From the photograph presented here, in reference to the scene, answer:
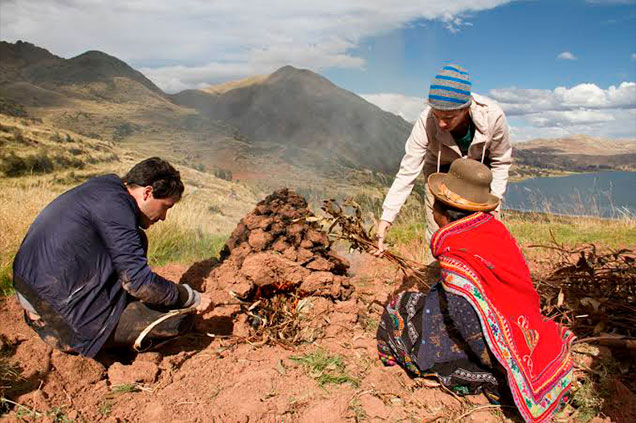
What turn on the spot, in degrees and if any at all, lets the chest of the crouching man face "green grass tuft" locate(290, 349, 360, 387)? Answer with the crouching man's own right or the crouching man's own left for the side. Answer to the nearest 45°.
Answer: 0° — they already face it

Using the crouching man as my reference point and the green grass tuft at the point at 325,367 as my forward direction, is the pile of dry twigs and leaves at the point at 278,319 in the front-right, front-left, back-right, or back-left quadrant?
front-left

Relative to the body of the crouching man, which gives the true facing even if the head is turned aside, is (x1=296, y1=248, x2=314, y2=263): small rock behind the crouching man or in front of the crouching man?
in front

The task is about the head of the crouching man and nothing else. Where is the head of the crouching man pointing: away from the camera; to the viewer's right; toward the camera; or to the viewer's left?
to the viewer's right

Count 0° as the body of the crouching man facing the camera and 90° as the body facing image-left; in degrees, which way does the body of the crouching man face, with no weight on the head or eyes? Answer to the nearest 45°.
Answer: approximately 270°

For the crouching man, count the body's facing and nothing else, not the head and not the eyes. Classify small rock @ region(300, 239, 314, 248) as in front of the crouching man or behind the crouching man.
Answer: in front
